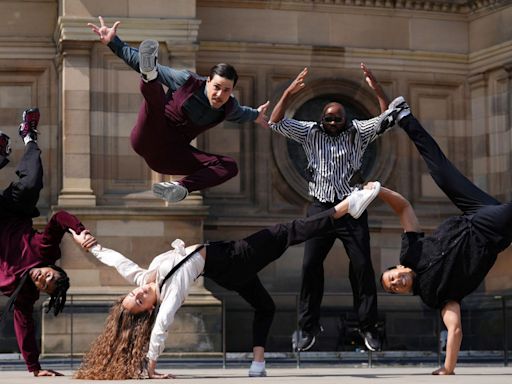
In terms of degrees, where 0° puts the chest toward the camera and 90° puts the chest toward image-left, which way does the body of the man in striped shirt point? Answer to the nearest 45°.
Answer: approximately 0°

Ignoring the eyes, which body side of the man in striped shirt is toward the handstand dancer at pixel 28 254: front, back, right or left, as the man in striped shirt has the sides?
right

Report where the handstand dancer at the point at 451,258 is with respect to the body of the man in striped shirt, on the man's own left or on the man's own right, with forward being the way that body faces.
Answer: on the man's own left

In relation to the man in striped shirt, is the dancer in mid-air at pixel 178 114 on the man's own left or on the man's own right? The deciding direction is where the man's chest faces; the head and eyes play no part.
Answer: on the man's own right

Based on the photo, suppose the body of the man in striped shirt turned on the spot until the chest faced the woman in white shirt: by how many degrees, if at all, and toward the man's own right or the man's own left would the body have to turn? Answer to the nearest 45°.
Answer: approximately 45° to the man's own right
